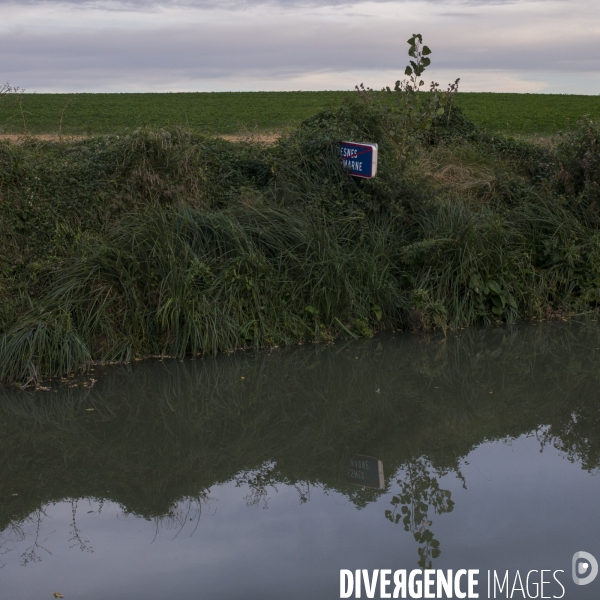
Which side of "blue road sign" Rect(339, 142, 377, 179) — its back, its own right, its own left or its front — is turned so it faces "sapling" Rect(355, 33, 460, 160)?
back

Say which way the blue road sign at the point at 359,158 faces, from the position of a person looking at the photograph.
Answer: facing the viewer and to the left of the viewer
